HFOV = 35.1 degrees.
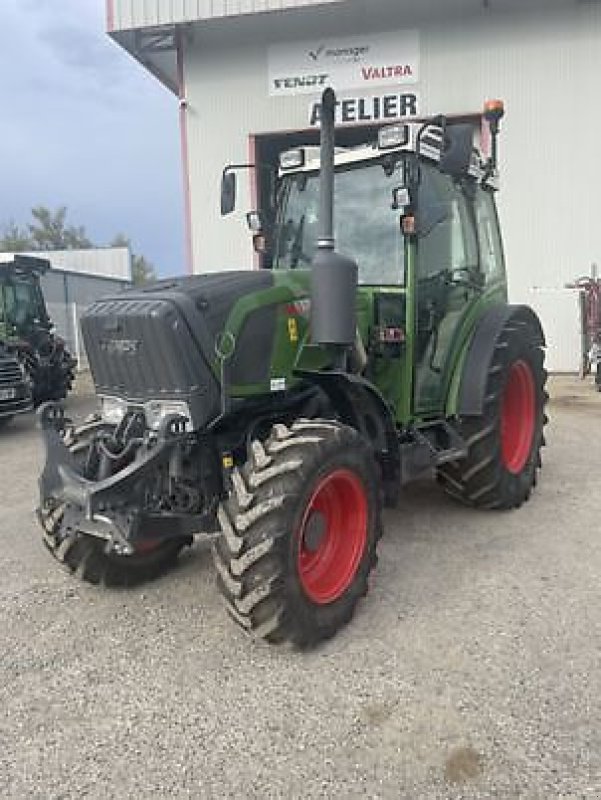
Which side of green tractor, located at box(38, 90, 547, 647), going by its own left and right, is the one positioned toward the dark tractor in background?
right

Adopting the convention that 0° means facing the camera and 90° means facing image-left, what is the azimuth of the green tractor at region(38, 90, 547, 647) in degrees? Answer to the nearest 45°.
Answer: approximately 45°

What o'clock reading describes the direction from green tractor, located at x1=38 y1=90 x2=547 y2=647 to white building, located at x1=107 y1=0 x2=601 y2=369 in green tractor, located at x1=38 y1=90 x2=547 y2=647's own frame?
The white building is roughly at 5 o'clock from the green tractor.

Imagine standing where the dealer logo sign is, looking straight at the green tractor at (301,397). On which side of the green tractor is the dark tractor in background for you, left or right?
right

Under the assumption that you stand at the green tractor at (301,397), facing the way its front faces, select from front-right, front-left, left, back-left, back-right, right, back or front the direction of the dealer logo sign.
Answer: back-right
